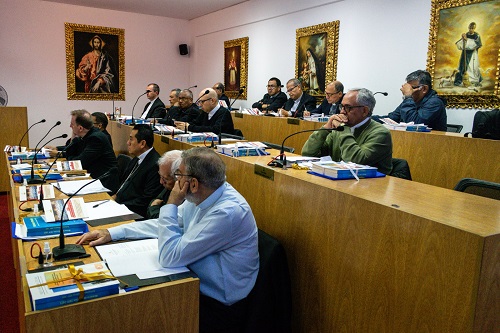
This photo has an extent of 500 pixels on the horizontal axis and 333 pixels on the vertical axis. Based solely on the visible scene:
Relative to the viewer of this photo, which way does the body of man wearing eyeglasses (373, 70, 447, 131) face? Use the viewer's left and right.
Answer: facing to the left of the viewer

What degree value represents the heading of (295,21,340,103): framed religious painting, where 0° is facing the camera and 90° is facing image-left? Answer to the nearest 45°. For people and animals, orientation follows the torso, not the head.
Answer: approximately 45°

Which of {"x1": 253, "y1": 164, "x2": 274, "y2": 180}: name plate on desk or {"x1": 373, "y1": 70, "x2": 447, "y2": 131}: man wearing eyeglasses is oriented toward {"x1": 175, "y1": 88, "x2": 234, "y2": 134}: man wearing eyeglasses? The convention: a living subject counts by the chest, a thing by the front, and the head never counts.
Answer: {"x1": 373, "y1": 70, "x2": 447, "y2": 131}: man wearing eyeglasses

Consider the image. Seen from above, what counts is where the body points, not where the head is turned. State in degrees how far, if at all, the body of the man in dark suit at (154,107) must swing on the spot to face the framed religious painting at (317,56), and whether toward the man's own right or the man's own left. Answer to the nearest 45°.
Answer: approximately 90° to the man's own left

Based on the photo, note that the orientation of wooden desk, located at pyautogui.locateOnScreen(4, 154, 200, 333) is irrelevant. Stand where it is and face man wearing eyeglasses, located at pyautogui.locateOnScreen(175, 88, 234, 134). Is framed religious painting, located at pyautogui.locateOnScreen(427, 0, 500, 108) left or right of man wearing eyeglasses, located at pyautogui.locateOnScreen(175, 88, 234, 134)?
right

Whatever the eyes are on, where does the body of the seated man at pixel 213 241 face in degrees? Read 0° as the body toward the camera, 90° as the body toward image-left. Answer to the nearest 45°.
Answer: approximately 90°

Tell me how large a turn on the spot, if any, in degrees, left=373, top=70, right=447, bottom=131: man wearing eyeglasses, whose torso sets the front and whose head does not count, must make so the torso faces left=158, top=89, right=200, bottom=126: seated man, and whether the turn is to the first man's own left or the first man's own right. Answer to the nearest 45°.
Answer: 0° — they already face them
